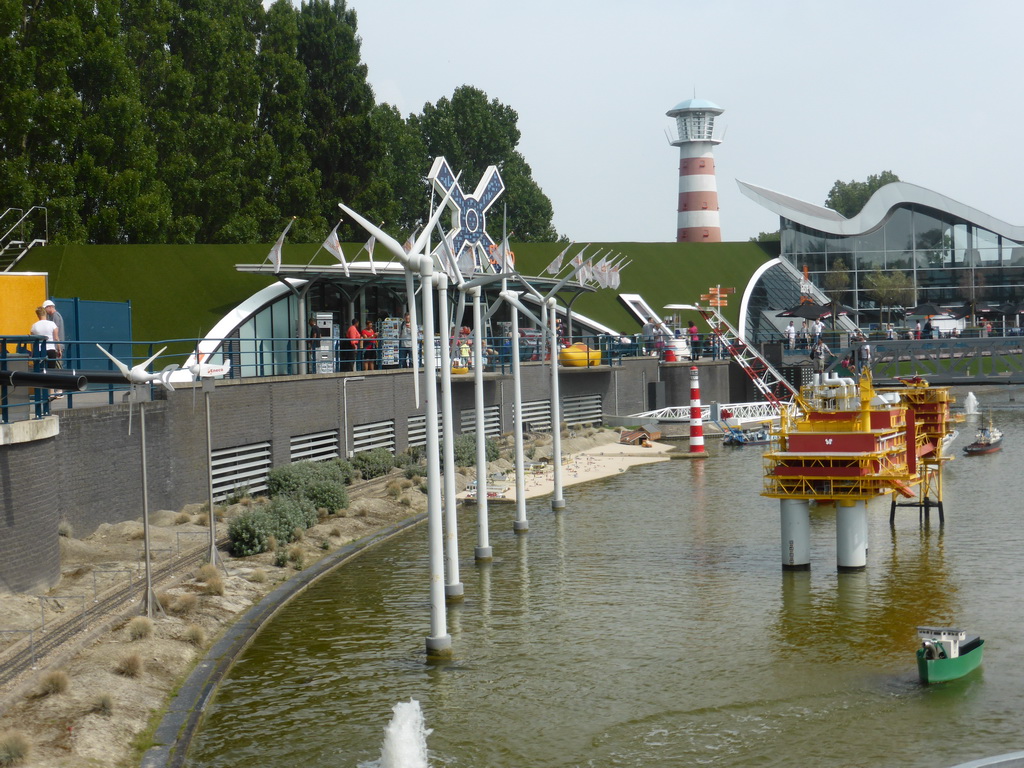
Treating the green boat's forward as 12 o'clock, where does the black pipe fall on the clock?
The black pipe is roughly at 7 o'clock from the green boat.

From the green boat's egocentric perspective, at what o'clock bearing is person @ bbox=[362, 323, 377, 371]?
The person is roughly at 9 o'clock from the green boat.

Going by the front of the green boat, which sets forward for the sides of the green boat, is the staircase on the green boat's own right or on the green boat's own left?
on the green boat's own left

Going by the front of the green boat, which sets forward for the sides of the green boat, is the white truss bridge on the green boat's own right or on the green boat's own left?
on the green boat's own left

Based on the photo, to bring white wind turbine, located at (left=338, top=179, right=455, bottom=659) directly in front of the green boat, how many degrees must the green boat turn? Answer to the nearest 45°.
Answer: approximately 135° to its left

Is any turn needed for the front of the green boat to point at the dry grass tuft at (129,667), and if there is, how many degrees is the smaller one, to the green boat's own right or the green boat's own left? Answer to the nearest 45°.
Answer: approximately 135° to the green boat's own left

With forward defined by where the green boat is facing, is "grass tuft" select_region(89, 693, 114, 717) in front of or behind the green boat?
behind

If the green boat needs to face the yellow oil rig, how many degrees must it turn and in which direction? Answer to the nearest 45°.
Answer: approximately 45° to its left

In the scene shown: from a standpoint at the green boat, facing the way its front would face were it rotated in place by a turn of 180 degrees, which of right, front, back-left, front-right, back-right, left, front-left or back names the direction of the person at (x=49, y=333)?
front-right

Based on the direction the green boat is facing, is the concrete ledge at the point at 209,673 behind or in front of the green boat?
behind

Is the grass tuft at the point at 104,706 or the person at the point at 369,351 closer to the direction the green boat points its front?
the person

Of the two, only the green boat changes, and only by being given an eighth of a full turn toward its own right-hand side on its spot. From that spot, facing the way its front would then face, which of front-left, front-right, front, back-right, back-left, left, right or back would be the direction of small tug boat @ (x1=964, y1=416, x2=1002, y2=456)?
left

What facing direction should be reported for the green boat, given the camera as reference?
facing away from the viewer and to the right of the viewer

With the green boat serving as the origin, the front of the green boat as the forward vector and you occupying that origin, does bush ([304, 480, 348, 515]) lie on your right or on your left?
on your left

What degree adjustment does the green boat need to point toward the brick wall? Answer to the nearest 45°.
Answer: approximately 135° to its left

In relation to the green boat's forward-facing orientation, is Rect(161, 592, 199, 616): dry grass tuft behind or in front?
behind
